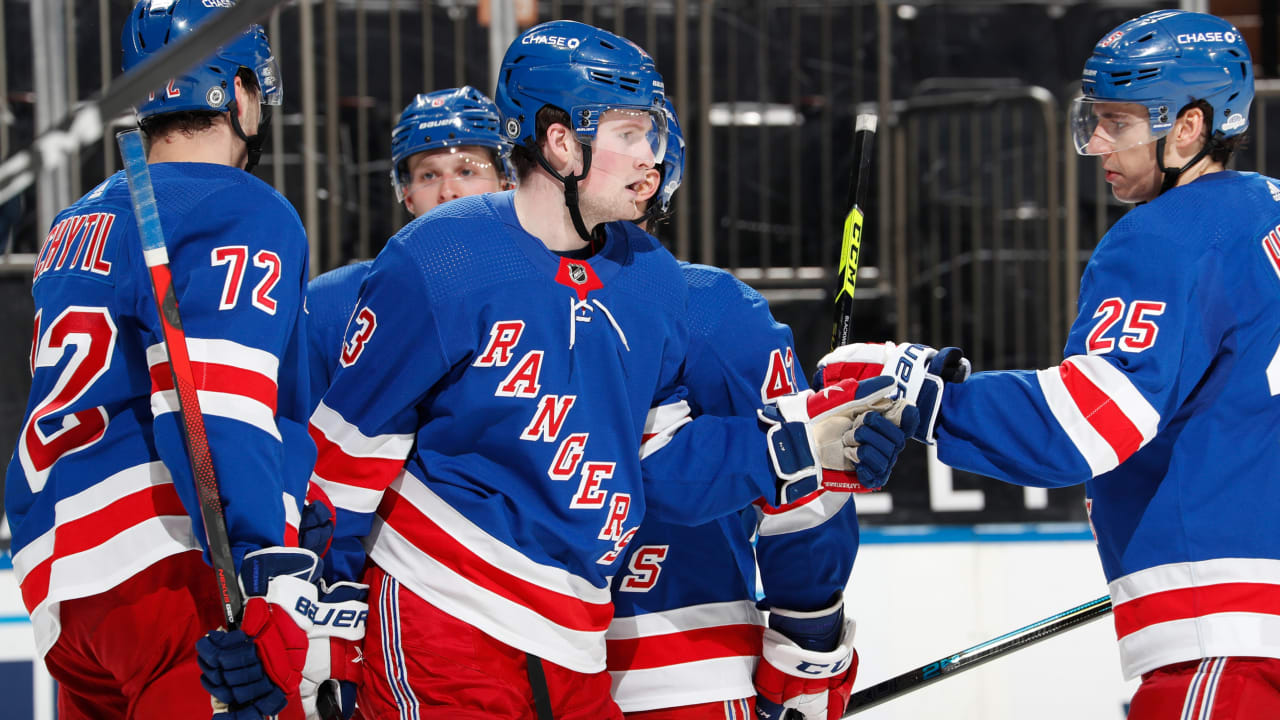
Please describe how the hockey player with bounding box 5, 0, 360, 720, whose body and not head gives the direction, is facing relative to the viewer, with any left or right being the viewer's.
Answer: facing away from the viewer and to the right of the viewer

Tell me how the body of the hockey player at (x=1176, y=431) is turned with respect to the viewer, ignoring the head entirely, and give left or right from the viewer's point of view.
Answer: facing to the left of the viewer
